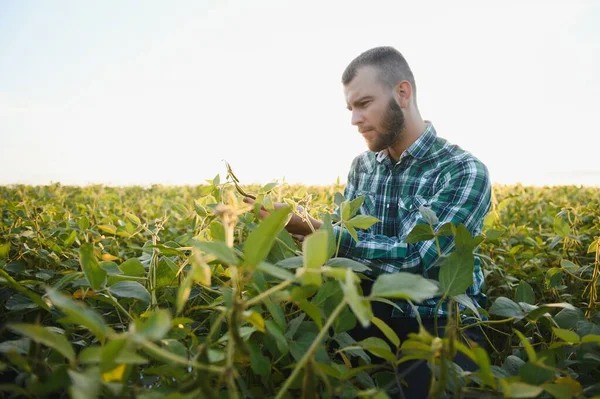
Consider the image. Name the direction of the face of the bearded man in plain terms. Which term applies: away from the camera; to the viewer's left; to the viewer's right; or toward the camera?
to the viewer's left

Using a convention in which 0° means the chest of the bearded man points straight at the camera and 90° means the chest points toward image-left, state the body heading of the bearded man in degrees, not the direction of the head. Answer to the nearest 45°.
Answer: approximately 45°
